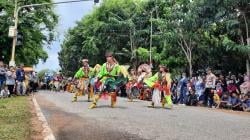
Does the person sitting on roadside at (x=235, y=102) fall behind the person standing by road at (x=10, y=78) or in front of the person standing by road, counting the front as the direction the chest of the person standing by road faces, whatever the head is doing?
in front

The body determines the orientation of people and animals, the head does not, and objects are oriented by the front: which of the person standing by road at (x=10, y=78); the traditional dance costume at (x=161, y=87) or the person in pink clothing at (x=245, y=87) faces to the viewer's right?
the person standing by road

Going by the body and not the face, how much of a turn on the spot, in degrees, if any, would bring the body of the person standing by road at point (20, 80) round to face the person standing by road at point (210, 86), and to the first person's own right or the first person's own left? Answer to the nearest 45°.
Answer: approximately 45° to the first person's own right

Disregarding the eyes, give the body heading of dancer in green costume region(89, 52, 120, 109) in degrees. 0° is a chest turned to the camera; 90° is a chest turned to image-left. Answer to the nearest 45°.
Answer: approximately 0°

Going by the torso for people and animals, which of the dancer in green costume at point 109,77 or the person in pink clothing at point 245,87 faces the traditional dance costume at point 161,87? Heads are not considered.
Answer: the person in pink clothing

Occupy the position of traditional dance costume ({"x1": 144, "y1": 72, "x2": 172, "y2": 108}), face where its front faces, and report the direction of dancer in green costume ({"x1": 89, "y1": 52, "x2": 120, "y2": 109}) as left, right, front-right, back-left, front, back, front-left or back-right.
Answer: front-right

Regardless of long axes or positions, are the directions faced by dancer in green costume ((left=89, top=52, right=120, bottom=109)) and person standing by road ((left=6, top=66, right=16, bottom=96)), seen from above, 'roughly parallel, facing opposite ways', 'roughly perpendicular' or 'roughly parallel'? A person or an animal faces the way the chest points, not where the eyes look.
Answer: roughly perpendicular

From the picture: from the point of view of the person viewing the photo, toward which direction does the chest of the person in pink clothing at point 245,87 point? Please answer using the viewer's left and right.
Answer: facing the viewer and to the left of the viewer
